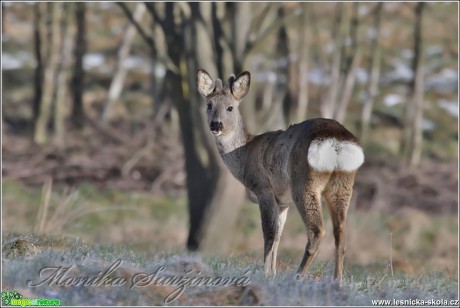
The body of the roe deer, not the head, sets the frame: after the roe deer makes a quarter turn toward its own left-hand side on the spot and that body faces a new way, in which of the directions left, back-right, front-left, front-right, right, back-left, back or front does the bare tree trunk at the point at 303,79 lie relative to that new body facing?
back-right

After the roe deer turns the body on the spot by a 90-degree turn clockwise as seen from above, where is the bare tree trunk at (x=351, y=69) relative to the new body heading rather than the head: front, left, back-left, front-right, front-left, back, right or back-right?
front-left

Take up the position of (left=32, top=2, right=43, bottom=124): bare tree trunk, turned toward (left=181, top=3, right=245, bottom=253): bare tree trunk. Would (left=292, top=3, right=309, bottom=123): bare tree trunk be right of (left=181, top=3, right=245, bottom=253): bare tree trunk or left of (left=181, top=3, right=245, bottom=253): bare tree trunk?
left

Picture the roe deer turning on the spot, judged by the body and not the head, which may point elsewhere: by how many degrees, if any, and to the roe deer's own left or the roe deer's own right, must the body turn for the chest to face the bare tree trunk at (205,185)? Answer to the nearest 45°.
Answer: approximately 45° to the roe deer's own right

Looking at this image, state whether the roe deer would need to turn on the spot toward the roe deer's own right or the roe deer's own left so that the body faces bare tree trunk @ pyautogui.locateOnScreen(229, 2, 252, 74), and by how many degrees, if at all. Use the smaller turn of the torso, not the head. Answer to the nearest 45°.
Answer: approximately 45° to the roe deer's own right

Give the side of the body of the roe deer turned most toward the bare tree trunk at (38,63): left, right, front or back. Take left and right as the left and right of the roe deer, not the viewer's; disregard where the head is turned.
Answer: front

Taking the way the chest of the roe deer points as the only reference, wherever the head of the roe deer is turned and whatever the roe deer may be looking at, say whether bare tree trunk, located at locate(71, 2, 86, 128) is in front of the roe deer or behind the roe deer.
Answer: in front

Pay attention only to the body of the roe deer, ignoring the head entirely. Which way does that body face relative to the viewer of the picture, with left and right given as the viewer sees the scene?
facing away from the viewer and to the left of the viewer
